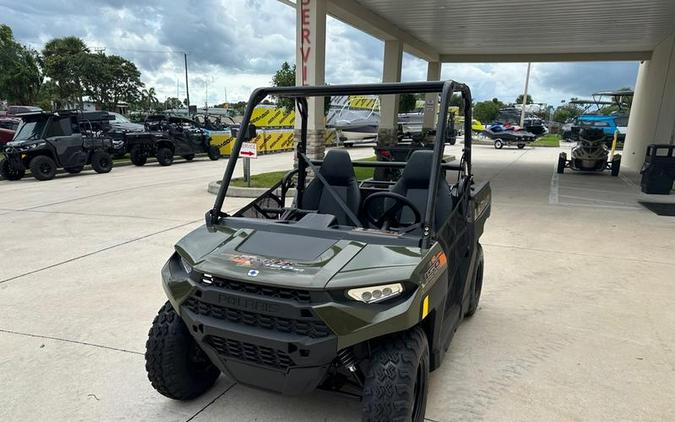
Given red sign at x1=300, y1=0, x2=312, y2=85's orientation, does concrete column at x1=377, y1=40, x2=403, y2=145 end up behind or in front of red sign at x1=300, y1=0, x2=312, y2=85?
behind

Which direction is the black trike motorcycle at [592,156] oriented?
toward the camera

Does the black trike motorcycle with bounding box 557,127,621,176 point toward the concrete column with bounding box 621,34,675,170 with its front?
no

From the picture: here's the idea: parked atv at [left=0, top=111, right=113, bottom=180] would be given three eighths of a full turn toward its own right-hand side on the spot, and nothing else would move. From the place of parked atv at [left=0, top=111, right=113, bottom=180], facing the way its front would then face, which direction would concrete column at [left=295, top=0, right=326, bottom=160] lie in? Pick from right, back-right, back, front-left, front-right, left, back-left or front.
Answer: back-right

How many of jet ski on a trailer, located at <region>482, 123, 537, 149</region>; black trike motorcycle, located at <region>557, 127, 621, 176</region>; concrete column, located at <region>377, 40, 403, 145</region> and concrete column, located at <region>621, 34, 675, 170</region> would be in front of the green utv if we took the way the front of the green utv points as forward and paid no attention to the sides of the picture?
0

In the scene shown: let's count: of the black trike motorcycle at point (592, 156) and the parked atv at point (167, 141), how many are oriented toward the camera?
1

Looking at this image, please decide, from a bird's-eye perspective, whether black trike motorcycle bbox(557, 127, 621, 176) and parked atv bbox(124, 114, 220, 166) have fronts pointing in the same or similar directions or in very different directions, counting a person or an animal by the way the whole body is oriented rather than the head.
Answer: very different directions

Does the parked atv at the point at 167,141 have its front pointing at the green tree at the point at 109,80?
no

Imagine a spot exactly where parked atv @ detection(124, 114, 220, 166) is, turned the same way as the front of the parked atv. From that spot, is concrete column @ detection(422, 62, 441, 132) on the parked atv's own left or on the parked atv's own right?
on the parked atv's own right

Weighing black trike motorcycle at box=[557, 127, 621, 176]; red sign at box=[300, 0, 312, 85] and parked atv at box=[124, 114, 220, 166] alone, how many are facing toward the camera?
2

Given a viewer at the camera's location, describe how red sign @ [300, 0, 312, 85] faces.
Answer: facing the viewer

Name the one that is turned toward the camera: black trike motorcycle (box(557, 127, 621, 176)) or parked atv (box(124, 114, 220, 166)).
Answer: the black trike motorcycle

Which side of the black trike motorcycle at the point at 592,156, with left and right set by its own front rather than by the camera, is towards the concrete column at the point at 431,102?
right

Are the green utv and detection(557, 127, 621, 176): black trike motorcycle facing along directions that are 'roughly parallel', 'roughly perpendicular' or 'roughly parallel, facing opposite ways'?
roughly parallel

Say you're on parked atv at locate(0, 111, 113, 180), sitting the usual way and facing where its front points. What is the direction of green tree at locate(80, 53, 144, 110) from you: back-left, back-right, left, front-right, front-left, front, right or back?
back-right

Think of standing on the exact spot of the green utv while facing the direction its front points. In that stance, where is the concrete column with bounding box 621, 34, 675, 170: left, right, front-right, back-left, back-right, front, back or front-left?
back
